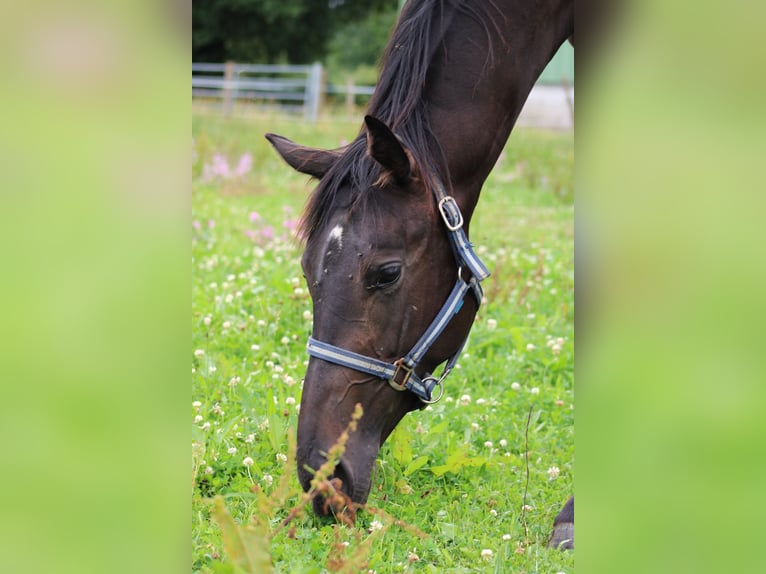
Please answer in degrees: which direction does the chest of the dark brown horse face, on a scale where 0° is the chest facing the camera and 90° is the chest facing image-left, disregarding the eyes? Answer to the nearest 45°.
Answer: approximately 45°
